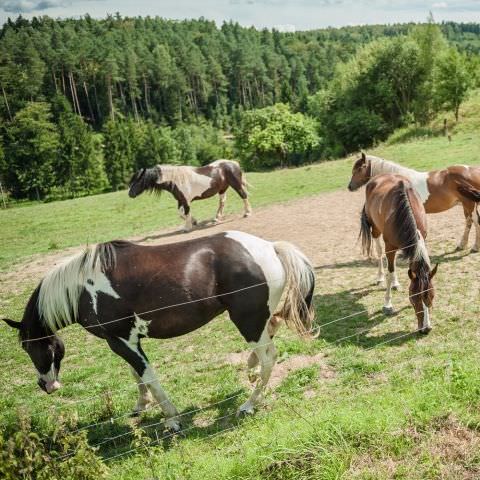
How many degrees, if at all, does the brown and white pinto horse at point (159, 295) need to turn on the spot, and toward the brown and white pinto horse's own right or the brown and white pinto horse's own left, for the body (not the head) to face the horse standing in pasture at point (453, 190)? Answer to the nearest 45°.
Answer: approximately 135° to the brown and white pinto horse's own right

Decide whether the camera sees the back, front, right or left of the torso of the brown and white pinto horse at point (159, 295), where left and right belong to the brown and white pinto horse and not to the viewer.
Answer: left

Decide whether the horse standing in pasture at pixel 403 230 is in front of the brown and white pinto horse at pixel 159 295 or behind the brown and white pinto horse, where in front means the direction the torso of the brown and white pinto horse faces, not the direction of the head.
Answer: behind

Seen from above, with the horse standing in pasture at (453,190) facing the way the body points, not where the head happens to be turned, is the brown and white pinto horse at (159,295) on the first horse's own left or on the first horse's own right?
on the first horse's own left

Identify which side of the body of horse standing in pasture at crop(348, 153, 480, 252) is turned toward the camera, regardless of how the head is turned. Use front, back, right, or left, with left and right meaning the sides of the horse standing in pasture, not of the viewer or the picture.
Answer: left

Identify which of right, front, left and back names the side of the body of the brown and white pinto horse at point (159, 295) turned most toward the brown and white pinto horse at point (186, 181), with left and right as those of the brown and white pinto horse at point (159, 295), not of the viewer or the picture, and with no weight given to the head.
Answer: right

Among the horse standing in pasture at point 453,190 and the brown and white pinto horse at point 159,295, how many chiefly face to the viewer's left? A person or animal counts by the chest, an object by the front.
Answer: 2

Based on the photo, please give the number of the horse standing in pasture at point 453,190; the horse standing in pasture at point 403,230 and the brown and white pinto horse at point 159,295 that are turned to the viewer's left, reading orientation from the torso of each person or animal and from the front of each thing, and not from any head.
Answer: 2

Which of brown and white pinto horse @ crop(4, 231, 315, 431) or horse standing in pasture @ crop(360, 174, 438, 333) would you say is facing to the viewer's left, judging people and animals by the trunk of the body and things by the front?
the brown and white pinto horse

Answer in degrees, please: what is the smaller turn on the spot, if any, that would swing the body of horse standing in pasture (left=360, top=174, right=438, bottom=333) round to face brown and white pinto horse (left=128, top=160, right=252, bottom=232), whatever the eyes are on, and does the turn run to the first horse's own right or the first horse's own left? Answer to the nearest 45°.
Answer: approximately 180°

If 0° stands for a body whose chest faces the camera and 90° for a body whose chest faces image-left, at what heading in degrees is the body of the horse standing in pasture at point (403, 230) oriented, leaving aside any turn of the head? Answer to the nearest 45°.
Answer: approximately 315°

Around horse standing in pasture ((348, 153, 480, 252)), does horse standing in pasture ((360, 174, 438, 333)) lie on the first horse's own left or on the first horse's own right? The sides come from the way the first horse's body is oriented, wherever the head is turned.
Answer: on the first horse's own left
